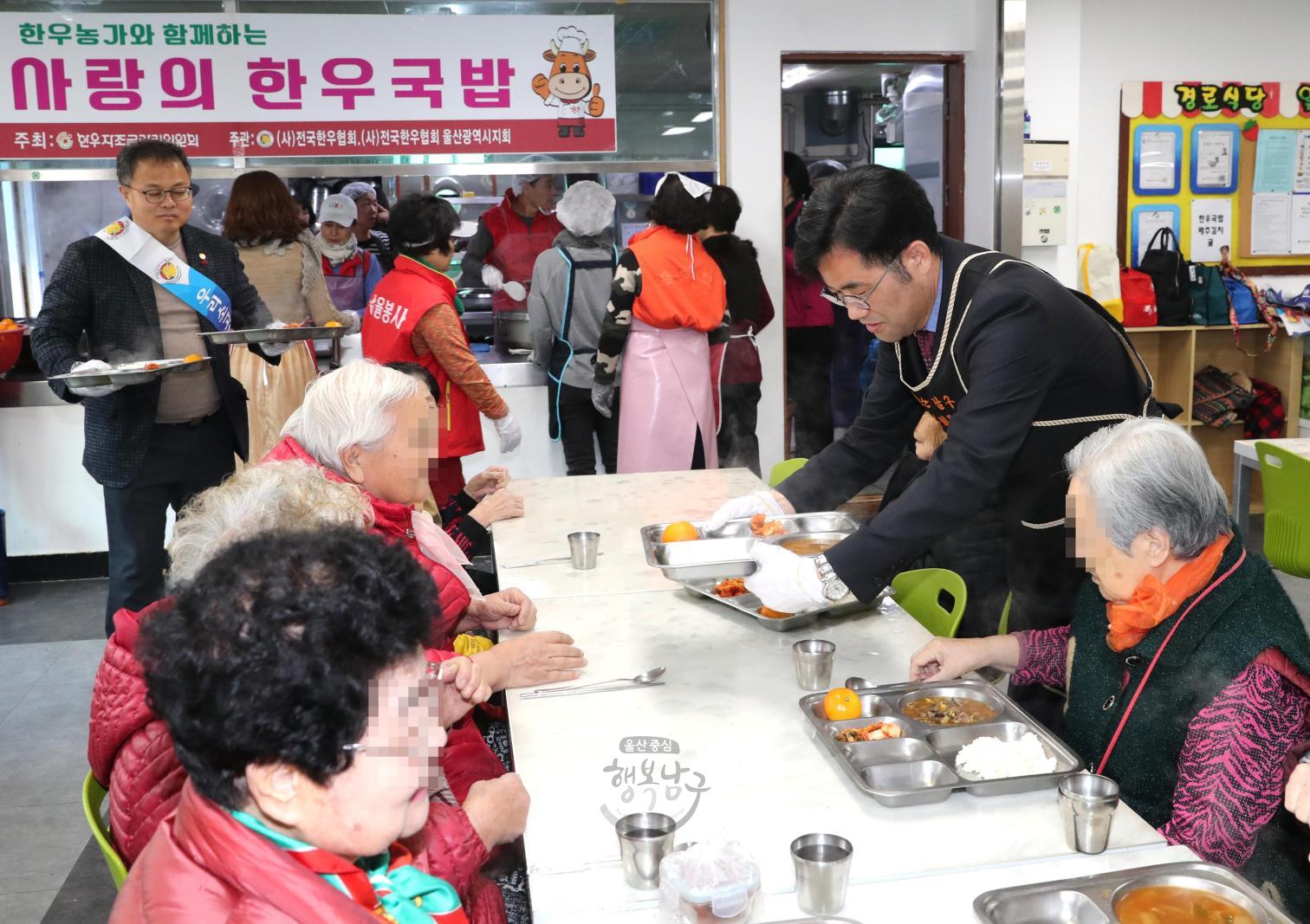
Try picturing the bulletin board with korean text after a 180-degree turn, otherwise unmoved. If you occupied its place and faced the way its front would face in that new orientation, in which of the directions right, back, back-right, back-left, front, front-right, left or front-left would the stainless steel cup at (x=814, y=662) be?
back

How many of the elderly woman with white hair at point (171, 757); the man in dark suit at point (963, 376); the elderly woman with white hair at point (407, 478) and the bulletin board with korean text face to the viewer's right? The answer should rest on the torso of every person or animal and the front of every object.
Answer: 2

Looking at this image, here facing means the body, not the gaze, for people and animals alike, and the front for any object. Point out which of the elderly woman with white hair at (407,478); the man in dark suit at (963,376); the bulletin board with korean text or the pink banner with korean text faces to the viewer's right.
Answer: the elderly woman with white hair

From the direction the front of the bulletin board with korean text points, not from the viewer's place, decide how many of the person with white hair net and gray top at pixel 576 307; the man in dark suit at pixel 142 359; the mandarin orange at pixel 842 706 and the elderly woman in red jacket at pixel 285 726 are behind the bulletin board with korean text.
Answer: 0

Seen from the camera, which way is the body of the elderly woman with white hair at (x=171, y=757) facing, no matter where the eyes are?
to the viewer's right

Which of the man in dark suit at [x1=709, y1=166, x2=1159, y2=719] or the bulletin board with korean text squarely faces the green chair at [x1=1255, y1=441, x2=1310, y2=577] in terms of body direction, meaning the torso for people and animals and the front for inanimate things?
the bulletin board with korean text

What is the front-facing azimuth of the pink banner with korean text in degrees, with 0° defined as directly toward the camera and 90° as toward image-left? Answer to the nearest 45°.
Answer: approximately 0°

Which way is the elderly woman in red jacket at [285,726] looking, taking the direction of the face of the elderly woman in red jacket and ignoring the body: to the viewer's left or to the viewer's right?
to the viewer's right

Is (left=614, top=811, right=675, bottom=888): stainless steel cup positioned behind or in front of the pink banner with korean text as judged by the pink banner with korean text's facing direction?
in front

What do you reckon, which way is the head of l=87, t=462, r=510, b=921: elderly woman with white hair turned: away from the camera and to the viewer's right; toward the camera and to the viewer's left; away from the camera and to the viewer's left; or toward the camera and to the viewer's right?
away from the camera and to the viewer's right

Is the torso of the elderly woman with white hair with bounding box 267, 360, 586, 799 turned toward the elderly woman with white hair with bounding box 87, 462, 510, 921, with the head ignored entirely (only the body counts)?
no

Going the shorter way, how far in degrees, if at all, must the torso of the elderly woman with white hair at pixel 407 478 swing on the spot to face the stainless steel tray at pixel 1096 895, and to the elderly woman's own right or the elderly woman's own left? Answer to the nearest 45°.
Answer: approximately 45° to the elderly woman's own right

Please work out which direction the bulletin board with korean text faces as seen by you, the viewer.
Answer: facing the viewer

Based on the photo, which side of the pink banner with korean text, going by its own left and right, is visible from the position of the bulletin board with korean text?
left

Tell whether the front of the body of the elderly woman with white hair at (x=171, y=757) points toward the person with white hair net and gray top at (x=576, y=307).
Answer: no

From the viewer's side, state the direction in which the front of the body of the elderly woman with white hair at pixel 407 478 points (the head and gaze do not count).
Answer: to the viewer's right

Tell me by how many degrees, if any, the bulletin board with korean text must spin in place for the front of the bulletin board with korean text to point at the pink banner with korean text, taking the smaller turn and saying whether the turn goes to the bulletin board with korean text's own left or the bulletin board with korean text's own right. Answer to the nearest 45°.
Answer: approximately 45° to the bulletin board with korean text's own right
